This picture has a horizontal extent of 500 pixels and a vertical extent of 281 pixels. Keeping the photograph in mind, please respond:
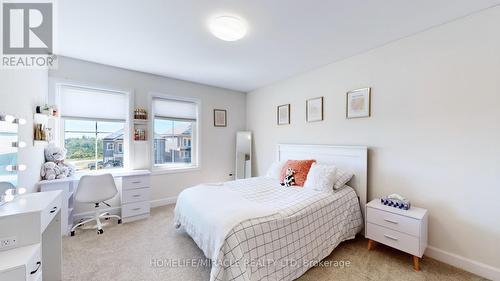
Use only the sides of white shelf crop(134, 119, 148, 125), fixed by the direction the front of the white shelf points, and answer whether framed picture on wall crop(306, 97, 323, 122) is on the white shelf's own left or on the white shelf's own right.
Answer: on the white shelf's own left

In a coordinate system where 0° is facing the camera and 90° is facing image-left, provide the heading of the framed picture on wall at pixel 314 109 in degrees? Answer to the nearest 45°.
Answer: approximately 45°

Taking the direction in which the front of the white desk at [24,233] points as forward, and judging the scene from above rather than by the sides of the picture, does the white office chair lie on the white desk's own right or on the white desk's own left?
on the white desk's own left

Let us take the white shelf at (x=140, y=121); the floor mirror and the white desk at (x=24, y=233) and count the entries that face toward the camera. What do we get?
2

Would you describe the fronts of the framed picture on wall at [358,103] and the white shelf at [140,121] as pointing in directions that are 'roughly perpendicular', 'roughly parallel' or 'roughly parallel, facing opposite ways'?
roughly perpendicular

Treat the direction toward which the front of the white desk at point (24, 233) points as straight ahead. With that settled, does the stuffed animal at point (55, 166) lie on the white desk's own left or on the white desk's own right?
on the white desk's own left

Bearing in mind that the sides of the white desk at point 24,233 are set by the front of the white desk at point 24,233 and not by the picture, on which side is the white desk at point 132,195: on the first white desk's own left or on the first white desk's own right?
on the first white desk's own left
